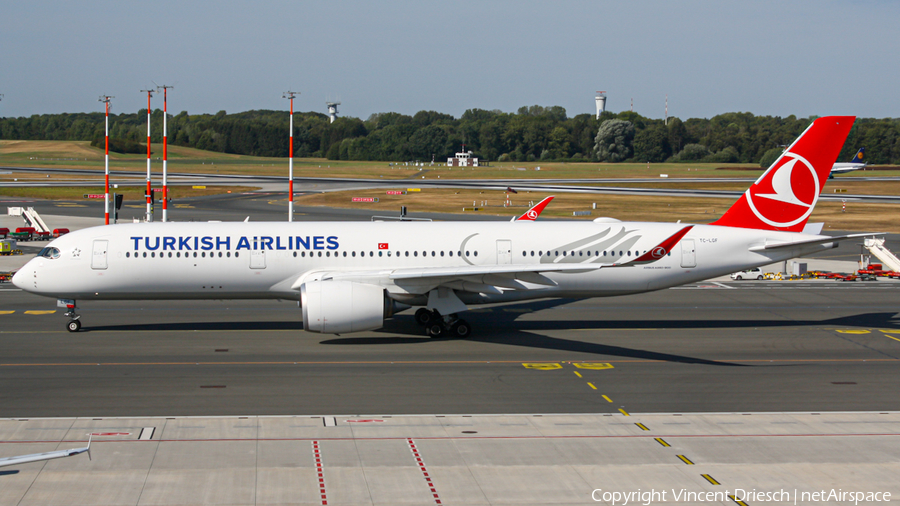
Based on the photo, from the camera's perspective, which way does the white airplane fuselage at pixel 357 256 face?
to the viewer's left
